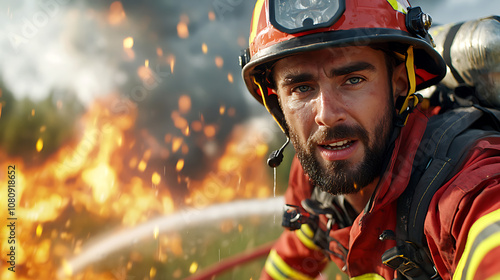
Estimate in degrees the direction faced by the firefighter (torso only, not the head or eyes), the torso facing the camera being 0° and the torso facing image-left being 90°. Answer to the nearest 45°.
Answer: approximately 45°
